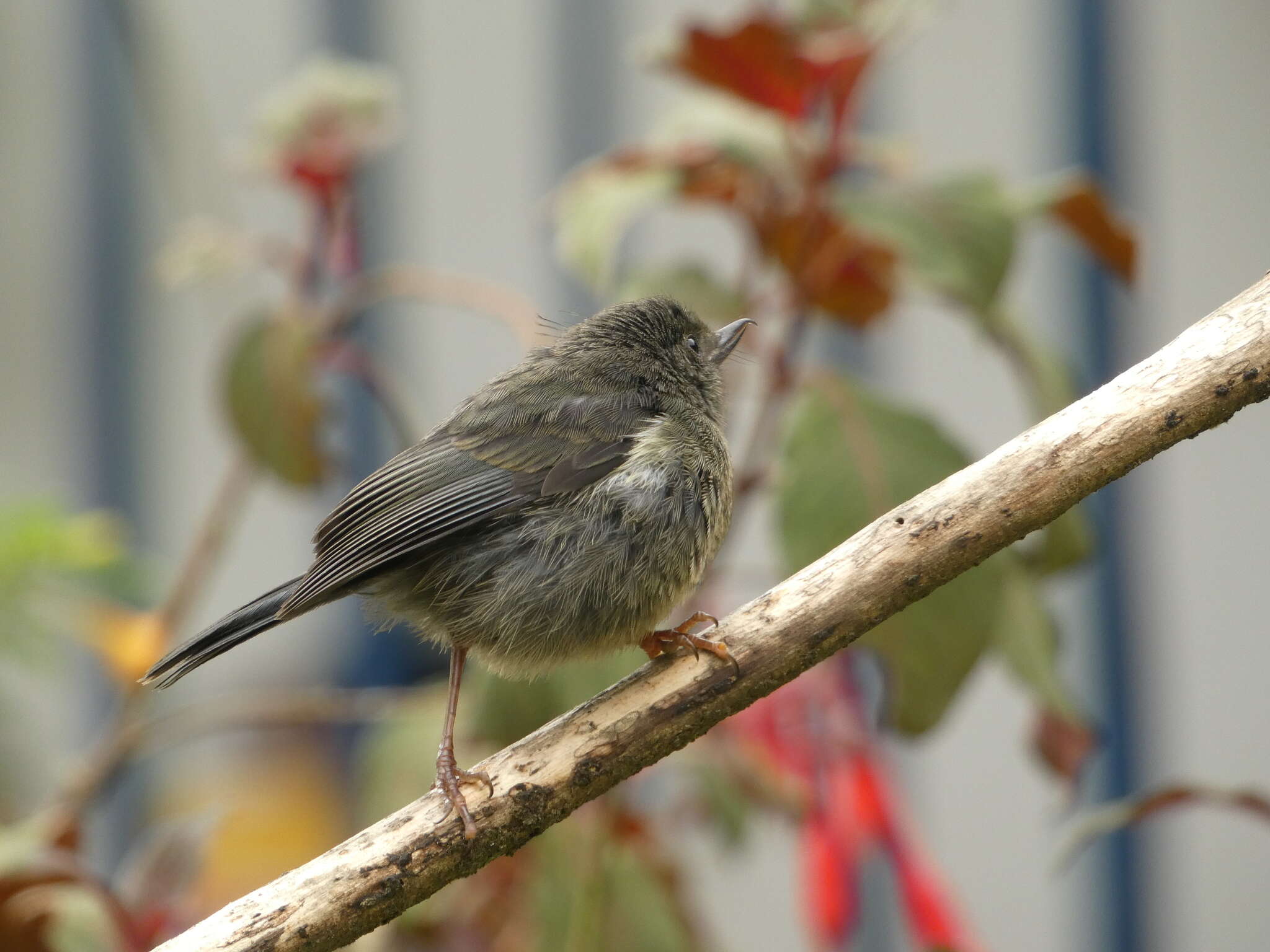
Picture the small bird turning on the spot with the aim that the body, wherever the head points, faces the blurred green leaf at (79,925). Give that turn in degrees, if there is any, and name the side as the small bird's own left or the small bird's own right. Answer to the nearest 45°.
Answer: approximately 180°

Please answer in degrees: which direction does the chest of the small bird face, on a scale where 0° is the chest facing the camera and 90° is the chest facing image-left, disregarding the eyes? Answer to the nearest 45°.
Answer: approximately 270°

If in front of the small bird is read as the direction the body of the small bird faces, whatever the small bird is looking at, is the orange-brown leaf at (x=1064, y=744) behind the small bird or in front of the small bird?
in front

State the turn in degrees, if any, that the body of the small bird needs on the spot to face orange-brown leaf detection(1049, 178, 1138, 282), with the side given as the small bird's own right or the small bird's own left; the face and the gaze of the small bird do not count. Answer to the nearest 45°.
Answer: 0° — it already faces it
